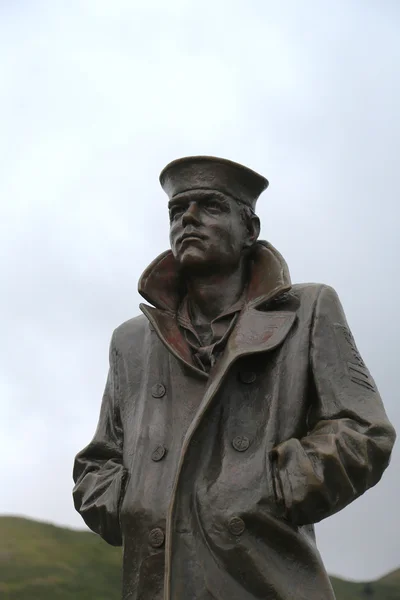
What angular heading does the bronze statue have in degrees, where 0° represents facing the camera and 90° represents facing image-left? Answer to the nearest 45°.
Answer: approximately 45°
